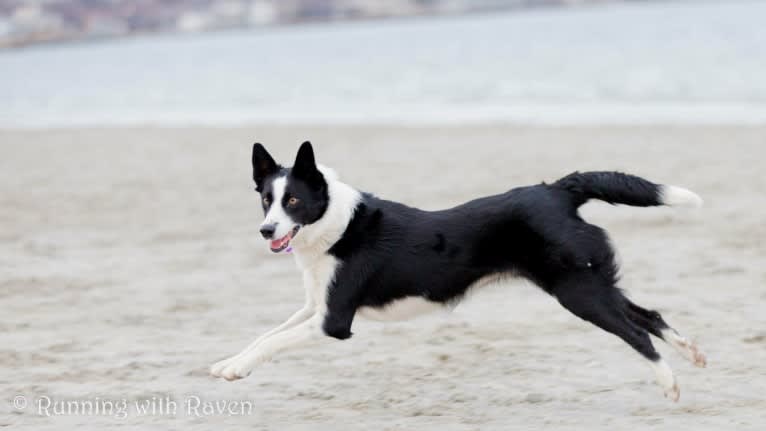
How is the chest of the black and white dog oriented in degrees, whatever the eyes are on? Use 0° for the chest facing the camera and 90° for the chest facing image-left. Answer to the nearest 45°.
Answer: approximately 90°
